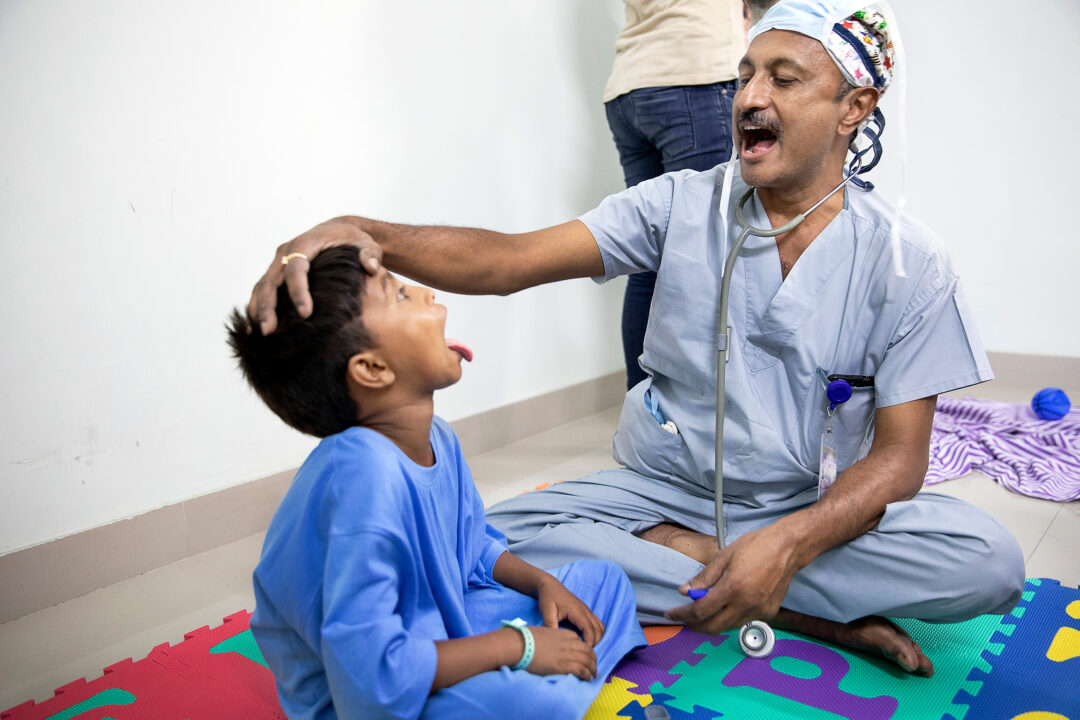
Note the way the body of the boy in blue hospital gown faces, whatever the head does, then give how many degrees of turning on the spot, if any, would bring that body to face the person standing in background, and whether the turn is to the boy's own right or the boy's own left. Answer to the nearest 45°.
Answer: approximately 45° to the boy's own left

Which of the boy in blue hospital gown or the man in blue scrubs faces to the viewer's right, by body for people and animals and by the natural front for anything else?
the boy in blue hospital gown

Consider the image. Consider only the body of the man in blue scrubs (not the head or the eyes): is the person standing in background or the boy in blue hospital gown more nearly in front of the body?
the boy in blue hospital gown

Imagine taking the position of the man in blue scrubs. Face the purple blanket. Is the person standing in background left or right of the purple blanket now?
left

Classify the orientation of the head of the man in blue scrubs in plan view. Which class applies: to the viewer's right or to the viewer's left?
to the viewer's left

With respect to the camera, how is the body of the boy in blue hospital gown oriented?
to the viewer's right

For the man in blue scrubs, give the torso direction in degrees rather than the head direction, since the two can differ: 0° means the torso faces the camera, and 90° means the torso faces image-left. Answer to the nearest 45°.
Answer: approximately 45°

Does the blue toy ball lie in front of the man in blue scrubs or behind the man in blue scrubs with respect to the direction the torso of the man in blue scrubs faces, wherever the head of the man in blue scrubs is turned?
behind

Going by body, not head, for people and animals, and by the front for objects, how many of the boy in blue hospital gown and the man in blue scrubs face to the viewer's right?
1

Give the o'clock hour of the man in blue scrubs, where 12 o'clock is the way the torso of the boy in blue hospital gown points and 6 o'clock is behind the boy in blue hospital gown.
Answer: The man in blue scrubs is roughly at 11 o'clock from the boy in blue hospital gown.

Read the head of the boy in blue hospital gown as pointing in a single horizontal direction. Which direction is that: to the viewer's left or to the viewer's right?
to the viewer's right
